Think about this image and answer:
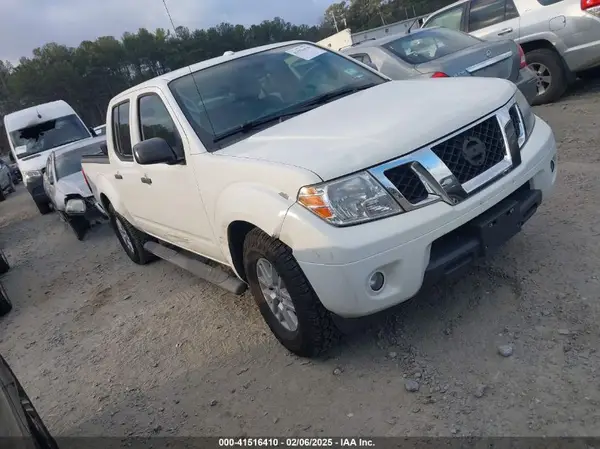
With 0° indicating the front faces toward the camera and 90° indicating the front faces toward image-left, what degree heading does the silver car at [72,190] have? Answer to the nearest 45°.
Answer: approximately 315°

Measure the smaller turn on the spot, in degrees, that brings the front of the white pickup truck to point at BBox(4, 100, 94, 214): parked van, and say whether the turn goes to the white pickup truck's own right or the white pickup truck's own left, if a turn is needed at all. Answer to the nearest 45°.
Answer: approximately 180°

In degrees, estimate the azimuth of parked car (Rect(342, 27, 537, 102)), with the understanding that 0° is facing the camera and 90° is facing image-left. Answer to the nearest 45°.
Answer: approximately 135°

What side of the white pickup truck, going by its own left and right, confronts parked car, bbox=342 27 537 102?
left

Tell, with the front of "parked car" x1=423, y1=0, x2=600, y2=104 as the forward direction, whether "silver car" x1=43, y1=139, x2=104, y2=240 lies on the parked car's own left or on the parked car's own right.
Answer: on the parked car's own left

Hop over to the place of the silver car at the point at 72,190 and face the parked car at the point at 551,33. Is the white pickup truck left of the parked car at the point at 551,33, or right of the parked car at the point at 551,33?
right

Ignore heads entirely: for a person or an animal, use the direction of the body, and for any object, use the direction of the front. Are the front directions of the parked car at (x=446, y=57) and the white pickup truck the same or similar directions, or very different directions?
very different directions

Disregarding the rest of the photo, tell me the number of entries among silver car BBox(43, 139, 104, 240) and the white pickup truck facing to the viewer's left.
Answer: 0

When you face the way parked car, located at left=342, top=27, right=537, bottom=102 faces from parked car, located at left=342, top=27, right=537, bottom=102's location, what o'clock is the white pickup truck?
The white pickup truck is roughly at 8 o'clock from the parked car.

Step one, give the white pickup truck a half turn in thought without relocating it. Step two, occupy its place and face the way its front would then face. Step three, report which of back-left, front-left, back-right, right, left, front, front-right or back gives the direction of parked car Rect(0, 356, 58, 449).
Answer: left

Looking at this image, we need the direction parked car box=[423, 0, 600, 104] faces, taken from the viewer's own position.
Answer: facing away from the viewer and to the left of the viewer

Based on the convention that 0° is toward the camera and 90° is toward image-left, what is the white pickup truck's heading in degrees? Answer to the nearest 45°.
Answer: approximately 315°
